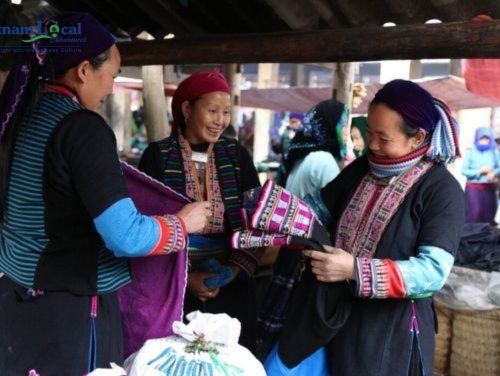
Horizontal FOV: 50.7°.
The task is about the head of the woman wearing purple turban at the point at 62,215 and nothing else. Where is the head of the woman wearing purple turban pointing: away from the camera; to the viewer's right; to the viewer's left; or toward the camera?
to the viewer's right

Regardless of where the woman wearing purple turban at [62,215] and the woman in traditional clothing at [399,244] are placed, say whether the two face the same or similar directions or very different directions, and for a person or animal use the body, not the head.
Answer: very different directions

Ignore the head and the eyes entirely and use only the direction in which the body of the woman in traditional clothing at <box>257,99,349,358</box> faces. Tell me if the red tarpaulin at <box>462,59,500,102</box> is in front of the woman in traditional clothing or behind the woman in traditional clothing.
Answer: in front

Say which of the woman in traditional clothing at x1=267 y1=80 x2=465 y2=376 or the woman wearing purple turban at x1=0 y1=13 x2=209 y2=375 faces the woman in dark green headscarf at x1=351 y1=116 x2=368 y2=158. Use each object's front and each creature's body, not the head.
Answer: the woman wearing purple turban

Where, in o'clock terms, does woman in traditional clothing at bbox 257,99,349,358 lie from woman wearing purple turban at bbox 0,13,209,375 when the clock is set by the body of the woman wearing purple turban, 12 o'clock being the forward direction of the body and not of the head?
The woman in traditional clothing is roughly at 12 o'clock from the woman wearing purple turban.

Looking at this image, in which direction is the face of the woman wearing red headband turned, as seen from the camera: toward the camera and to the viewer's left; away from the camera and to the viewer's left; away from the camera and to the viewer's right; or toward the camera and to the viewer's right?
toward the camera and to the viewer's right

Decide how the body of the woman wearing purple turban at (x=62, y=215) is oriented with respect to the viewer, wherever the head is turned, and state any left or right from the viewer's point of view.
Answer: facing away from the viewer and to the right of the viewer

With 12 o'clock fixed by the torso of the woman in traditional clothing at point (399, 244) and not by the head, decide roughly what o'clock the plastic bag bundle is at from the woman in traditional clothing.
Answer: The plastic bag bundle is roughly at 12 o'clock from the woman in traditional clothing.

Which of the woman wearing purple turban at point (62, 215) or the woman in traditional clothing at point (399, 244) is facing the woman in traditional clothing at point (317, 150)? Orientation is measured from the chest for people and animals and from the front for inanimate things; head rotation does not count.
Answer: the woman wearing purple turban

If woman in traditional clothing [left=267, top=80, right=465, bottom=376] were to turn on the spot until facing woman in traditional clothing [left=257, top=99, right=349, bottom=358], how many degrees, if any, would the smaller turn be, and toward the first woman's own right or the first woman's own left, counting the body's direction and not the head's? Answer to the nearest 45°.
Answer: approximately 135° to the first woman's own right

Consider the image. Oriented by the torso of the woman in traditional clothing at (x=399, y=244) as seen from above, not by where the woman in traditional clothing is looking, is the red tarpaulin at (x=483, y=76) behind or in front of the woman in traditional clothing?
behind
